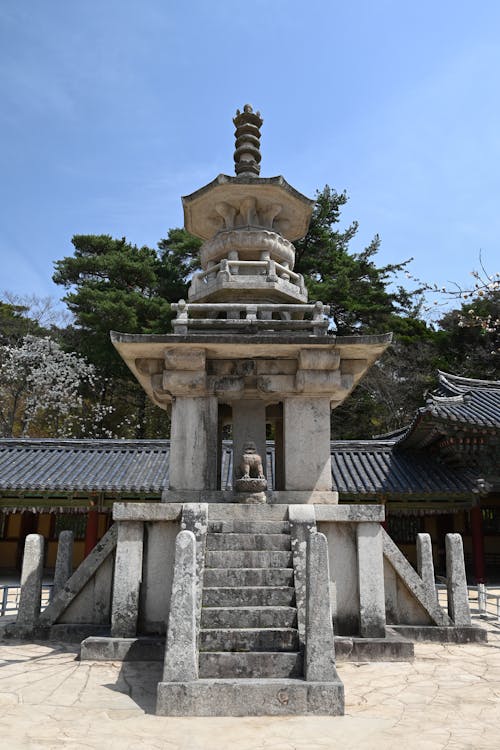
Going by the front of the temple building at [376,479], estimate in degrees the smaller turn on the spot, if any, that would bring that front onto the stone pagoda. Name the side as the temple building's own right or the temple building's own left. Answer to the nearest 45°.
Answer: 0° — it already faces it

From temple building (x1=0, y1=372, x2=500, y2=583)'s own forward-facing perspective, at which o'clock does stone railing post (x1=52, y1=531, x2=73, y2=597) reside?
The stone railing post is roughly at 1 o'clock from the temple building.

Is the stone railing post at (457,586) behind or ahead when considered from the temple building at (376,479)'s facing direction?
ahead

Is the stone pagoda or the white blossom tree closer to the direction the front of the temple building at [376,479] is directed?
the stone pagoda

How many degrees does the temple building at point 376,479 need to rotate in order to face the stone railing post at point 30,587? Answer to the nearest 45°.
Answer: approximately 45° to its right

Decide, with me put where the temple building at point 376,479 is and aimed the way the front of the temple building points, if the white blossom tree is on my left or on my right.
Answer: on my right

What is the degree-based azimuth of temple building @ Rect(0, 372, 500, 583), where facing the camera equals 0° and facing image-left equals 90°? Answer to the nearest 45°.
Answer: approximately 0°

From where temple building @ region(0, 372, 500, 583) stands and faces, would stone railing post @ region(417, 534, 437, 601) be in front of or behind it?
in front

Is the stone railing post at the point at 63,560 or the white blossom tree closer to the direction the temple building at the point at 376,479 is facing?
the stone railing post

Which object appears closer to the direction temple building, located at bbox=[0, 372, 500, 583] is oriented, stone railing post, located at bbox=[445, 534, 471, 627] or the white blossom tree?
the stone railing post
